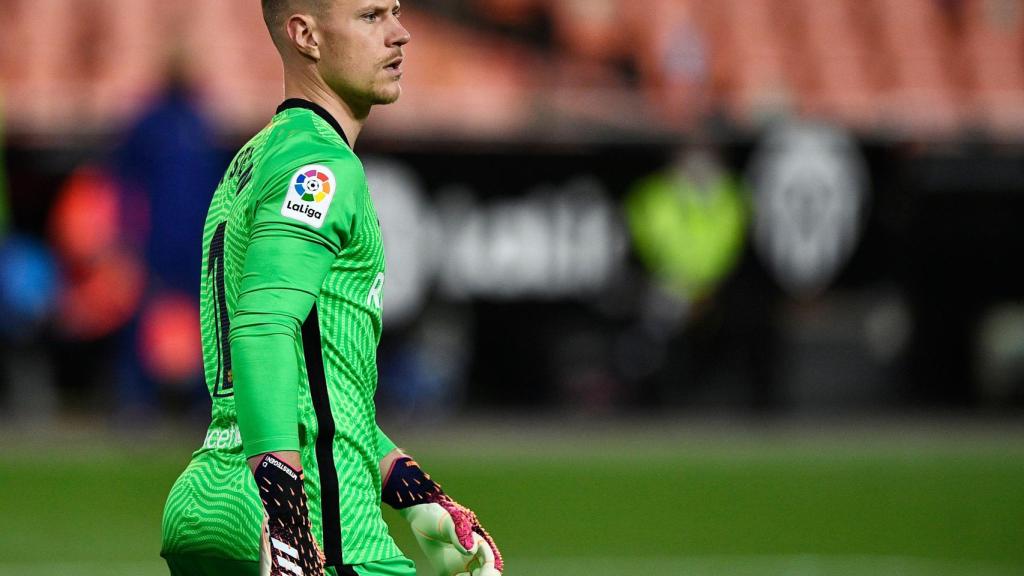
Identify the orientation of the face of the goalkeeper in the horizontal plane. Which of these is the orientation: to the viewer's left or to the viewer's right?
to the viewer's right

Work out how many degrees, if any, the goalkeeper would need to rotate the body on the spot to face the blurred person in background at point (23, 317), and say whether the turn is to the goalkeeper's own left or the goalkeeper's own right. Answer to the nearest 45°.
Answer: approximately 90° to the goalkeeper's own left

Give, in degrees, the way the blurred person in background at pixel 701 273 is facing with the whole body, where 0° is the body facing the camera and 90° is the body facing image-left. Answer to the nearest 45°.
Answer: approximately 0°

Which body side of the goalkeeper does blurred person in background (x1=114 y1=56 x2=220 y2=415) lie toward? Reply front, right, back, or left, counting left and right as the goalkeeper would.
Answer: left

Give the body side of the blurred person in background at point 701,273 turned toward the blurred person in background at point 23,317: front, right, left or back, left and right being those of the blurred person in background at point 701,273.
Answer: right

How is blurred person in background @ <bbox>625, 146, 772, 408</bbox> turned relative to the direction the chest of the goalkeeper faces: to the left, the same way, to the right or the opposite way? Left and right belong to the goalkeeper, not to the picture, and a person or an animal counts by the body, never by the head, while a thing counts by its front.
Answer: to the right

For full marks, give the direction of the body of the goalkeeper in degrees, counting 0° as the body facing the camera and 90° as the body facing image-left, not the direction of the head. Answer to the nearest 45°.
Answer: approximately 270°

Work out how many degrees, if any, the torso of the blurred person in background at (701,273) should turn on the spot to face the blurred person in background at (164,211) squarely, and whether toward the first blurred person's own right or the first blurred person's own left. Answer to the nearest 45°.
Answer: approximately 45° to the first blurred person's own right

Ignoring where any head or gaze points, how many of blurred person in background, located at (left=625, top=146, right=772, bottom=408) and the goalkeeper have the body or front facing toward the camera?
1

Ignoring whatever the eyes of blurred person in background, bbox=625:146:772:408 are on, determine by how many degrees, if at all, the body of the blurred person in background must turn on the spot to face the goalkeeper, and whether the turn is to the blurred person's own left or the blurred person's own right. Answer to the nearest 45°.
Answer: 0° — they already face them
